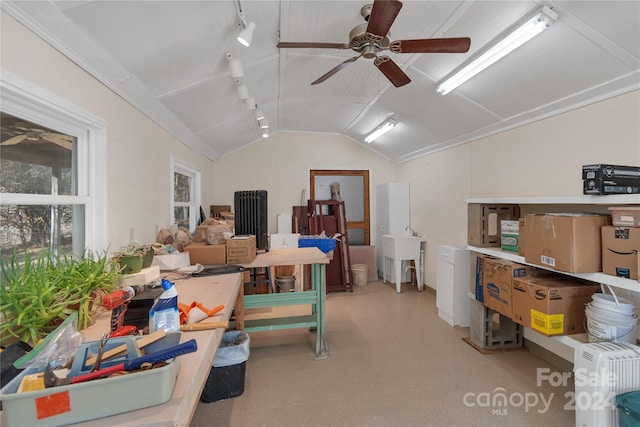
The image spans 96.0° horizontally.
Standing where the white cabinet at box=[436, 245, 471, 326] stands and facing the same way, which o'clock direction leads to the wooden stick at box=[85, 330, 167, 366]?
The wooden stick is roughly at 11 o'clock from the white cabinet.

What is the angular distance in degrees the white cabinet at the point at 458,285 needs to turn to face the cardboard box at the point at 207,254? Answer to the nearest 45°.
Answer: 0° — it already faces it

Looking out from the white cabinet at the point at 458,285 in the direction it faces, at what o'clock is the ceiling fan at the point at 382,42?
The ceiling fan is roughly at 11 o'clock from the white cabinet.

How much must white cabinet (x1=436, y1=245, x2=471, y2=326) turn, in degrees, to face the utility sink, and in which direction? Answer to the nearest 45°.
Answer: approximately 90° to its right

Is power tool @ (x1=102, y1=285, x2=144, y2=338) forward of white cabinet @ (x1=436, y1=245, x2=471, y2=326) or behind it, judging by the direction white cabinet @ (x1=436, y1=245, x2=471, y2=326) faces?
forward

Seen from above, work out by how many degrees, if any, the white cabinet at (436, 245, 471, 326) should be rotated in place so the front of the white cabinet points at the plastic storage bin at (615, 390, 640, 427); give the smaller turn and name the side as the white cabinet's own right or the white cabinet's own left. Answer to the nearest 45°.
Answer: approximately 90° to the white cabinet's own left

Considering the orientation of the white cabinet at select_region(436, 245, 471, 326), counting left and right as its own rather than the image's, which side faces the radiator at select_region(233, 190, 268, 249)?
front

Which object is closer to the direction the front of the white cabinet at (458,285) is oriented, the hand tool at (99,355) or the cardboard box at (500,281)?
the hand tool

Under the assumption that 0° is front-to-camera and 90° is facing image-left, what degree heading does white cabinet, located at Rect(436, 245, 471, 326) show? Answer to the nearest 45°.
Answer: approximately 45°

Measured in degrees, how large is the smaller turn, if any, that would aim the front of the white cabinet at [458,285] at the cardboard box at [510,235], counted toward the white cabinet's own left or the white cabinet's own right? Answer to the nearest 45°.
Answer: approximately 90° to the white cabinet's own left

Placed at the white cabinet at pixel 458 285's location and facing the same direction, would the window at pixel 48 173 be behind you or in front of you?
in front

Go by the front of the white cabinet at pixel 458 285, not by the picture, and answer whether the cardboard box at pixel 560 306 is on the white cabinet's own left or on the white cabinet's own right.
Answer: on the white cabinet's own left
